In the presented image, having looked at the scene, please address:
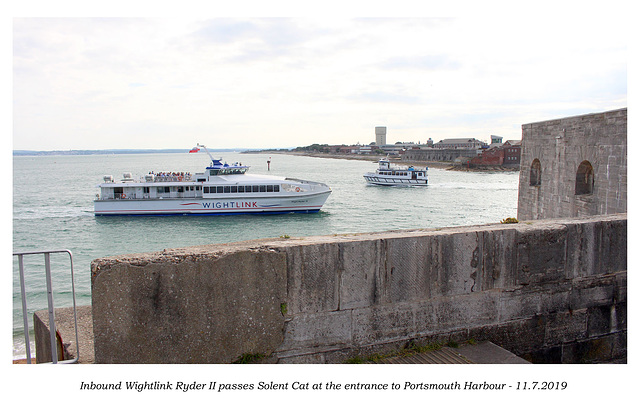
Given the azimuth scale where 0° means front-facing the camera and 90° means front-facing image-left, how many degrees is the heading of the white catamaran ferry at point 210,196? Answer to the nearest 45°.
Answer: approximately 270°

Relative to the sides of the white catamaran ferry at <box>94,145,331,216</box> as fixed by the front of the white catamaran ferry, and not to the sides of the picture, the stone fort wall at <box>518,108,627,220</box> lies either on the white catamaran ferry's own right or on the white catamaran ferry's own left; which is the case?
on the white catamaran ferry's own right

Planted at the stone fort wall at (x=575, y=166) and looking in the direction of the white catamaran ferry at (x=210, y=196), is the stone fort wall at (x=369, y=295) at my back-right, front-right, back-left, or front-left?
back-left

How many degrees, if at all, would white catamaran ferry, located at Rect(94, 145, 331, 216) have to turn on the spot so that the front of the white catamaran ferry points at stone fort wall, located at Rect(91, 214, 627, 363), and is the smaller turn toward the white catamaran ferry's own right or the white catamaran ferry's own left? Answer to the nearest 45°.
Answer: approximately 90° to the white catamaran ferry's own right
